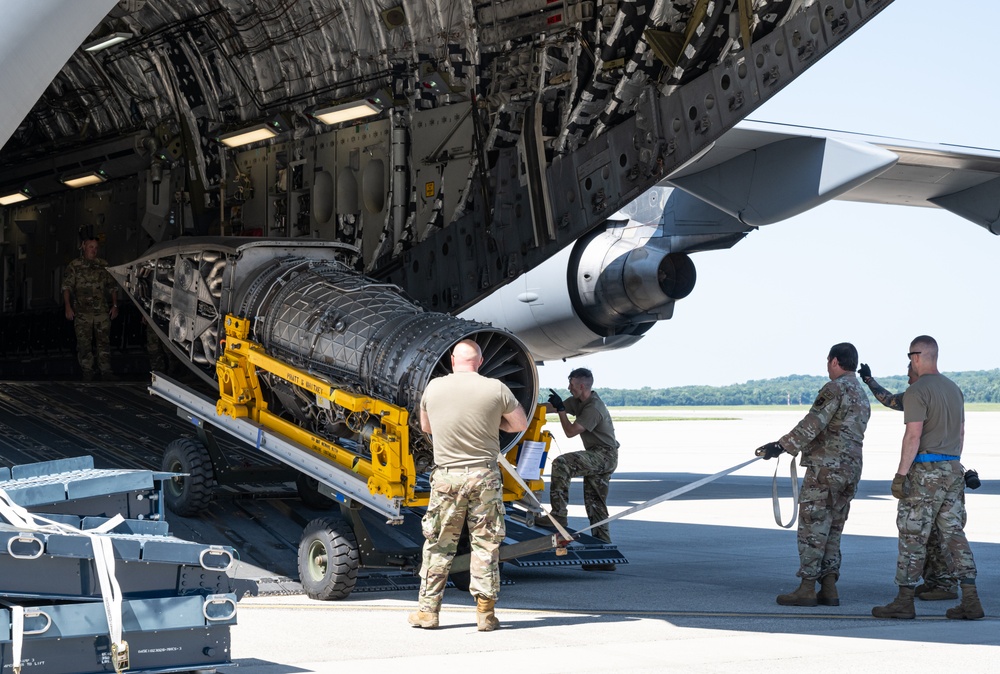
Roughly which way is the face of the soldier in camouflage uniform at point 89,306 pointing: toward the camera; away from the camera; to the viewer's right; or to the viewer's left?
toward the camera

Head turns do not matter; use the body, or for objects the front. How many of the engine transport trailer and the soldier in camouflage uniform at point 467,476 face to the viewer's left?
0

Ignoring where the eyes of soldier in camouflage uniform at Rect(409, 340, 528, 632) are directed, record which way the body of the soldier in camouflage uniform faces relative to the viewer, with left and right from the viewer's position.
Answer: facing away from the viewer

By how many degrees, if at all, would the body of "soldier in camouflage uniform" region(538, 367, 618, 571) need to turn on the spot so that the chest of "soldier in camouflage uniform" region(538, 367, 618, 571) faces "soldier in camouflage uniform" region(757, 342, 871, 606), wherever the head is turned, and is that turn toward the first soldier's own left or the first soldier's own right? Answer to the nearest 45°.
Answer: approximately 135° to the first soldier's own left

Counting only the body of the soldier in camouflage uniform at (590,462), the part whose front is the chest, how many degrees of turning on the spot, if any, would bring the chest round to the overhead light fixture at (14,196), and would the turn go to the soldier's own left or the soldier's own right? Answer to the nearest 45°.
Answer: approximately 45° to the soldier's own right

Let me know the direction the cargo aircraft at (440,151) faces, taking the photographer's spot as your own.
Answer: facing away from the viewer and to the left of the viewer

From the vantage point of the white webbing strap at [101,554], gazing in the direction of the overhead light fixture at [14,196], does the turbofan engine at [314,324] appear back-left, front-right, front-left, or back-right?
front-right

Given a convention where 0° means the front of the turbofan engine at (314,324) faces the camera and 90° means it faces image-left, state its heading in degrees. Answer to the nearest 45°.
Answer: approximately 315°

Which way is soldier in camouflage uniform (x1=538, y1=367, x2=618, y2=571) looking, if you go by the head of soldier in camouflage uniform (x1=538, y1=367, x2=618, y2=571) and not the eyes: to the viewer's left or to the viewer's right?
to the viewer's left

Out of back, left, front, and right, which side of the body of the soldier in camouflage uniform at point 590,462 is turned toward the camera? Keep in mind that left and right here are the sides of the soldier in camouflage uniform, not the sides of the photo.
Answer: left

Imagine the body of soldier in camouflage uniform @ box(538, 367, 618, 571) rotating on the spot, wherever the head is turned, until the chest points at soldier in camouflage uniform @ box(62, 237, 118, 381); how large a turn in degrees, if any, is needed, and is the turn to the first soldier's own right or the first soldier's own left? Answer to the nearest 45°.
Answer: approximately 45° to the first soldier's own right

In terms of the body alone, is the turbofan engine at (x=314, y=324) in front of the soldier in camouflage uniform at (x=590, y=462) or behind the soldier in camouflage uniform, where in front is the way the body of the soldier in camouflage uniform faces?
in front

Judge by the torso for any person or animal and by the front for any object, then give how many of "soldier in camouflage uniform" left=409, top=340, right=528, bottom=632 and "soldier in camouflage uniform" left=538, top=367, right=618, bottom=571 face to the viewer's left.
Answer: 1

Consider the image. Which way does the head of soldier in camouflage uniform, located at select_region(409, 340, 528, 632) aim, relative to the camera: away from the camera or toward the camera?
away from the camera

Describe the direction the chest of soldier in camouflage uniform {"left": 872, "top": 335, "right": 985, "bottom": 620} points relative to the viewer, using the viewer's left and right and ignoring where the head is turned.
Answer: facing away from the viewer and to the left of the viewer

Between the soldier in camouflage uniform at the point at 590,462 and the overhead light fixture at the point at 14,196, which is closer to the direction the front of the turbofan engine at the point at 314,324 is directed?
the soldier in camouflage uniform

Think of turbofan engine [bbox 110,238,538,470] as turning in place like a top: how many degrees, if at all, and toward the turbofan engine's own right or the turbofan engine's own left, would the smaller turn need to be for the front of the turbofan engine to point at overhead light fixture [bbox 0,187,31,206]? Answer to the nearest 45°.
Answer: approximately 180°

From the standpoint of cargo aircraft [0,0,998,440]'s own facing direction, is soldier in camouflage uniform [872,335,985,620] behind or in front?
behind

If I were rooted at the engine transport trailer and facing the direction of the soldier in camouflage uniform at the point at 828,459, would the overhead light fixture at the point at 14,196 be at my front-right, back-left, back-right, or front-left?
back-left
